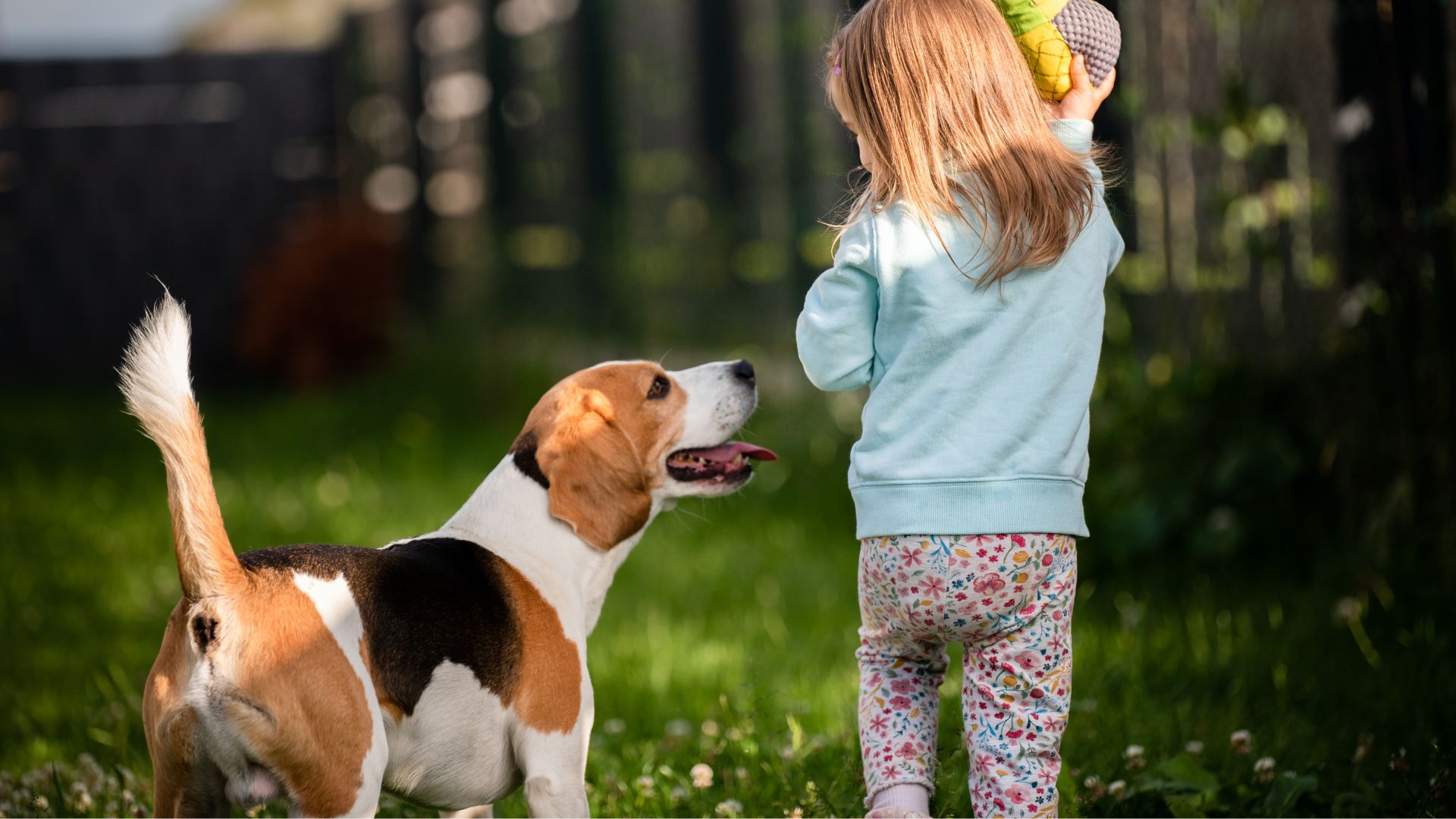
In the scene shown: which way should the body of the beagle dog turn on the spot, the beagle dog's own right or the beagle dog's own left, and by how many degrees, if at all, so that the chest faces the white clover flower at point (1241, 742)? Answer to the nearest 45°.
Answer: approximately 45° to the beagle dog's own right

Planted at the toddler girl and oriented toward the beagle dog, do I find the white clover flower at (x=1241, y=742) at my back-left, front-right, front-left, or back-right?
back-right

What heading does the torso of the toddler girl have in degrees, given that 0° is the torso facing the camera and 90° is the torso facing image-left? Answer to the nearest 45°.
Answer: approximately 180°

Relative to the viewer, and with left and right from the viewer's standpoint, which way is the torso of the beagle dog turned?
facing away from the viewer and to the right of the viewer

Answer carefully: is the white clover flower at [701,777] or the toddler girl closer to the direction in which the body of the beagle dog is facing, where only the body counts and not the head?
the white clover flower

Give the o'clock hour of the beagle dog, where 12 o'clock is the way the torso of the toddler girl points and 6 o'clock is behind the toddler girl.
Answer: The beagle dog is roughly at 8 o'clock from the toddler girl.
